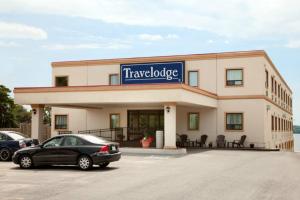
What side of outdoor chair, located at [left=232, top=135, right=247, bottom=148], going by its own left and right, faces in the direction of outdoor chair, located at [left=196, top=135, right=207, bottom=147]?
front

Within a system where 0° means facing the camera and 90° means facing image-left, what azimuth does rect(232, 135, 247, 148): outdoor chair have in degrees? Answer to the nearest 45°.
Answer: approximately 90°

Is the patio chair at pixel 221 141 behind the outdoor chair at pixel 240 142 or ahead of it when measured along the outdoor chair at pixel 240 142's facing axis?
ahead
